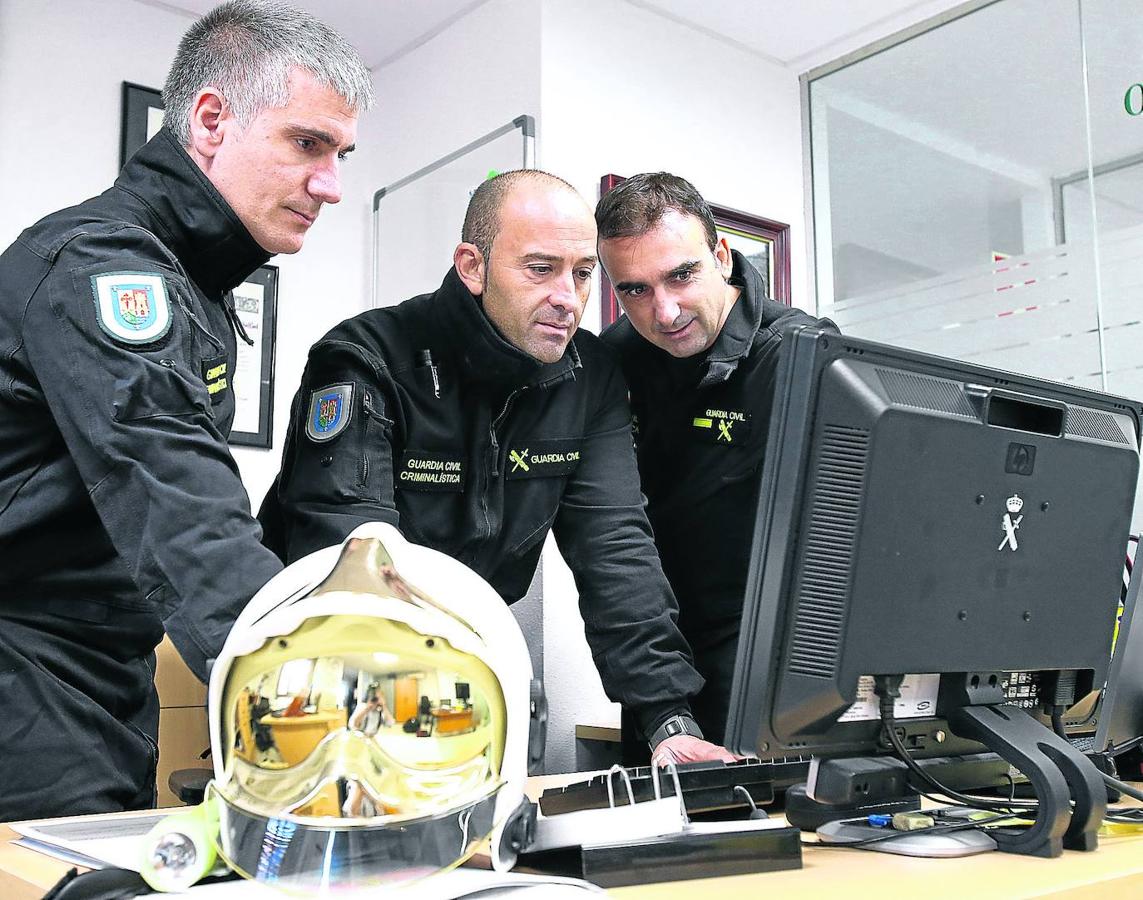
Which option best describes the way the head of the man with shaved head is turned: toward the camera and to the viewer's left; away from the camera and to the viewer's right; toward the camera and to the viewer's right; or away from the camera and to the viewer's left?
toward the camera and to the viewer's right

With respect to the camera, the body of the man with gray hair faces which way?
to the viewer's right

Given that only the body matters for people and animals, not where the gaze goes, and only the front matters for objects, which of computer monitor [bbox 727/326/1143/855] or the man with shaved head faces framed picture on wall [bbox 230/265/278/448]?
the computer monitor

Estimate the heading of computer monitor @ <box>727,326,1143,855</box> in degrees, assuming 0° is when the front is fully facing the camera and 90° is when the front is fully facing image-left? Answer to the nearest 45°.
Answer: approximately 135°

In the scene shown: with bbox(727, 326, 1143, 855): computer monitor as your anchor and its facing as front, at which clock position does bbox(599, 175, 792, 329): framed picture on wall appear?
The framed picture on wall is roughly at 1 o'clock from the computer monitor.

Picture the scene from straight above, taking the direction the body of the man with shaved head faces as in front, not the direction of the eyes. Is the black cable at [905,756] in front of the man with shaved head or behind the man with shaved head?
in front

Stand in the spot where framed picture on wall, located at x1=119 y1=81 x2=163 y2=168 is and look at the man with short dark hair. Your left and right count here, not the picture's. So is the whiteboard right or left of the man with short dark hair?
left

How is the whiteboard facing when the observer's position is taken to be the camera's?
facing the viewer and to the left of the viewer

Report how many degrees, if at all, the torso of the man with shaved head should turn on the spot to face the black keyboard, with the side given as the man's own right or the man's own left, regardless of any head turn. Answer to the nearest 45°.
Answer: approximately 45° to the man's own right

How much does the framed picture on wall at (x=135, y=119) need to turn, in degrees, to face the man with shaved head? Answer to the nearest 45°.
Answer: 0° — it already faces them

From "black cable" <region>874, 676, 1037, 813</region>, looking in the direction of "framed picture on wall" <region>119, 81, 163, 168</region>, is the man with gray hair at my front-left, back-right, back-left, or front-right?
front-left

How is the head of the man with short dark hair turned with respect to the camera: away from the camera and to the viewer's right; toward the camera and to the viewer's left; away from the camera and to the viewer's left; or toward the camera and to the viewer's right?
toward the camera and to the viewer's right

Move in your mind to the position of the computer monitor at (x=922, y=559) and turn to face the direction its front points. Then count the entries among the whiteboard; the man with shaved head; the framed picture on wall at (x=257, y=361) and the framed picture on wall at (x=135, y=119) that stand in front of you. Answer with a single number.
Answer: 4

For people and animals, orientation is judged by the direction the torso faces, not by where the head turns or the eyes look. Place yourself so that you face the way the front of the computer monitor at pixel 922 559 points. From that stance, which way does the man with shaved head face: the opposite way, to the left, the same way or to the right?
the opposite way
